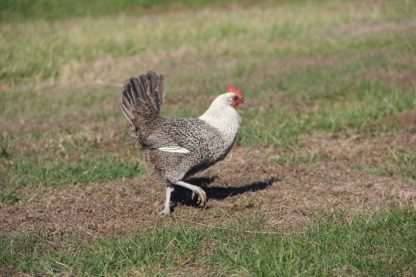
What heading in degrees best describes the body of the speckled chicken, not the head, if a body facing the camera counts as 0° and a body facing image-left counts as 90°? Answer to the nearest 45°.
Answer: approximately 270°
